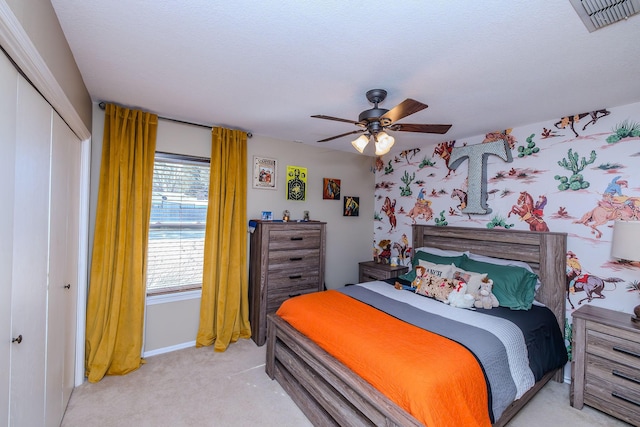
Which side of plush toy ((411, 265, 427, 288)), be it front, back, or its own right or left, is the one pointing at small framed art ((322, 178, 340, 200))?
right

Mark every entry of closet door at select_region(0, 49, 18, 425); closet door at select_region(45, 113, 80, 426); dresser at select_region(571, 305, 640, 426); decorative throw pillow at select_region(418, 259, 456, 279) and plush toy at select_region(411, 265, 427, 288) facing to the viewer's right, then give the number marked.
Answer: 2

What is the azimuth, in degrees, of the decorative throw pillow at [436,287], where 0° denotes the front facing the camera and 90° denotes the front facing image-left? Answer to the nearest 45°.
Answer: approximately 45°

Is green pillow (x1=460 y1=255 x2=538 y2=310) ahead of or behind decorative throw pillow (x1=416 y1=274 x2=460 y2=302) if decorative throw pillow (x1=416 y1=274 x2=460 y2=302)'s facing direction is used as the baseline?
behind

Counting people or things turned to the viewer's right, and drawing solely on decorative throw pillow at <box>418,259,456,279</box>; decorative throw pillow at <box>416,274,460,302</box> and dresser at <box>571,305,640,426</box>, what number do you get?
0

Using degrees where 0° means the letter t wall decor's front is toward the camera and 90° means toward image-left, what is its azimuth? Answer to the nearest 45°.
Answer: approximately 45°

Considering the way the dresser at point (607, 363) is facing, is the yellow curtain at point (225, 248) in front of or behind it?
in front

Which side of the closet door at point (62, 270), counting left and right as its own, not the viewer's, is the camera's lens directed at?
right

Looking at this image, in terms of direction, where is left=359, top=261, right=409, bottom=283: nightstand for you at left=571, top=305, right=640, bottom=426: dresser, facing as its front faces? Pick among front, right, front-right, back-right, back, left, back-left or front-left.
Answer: front-right

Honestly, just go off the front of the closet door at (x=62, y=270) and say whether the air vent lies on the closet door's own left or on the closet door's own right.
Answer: on the closet door's own right

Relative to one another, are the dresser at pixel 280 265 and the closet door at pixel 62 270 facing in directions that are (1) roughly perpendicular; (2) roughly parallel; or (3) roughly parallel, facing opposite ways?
roughly perpendicular

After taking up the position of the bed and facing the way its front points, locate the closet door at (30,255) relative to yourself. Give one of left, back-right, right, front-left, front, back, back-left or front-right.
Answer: front
